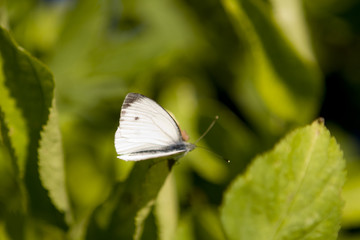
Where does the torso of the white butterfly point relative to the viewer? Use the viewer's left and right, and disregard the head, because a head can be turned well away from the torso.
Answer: facing to the right of the viewer
